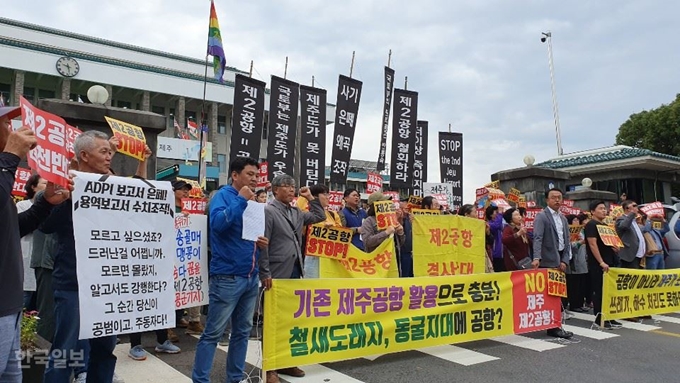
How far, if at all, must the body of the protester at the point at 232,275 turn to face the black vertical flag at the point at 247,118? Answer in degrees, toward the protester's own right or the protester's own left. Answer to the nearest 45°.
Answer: approximately 135° to the protester's own left

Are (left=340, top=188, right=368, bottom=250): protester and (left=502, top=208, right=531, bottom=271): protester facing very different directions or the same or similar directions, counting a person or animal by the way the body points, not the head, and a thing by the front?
same or similar directions

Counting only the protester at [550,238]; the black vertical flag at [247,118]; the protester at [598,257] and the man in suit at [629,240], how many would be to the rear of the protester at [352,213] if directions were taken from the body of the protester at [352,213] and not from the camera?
1

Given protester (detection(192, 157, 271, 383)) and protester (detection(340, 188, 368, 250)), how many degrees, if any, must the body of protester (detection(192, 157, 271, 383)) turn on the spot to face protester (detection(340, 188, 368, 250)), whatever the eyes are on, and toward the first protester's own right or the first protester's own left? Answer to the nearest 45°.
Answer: approximately 90° to the first protester's own left

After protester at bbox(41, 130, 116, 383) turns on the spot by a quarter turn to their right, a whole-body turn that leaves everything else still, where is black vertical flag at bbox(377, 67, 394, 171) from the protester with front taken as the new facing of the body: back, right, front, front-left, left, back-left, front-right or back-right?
back

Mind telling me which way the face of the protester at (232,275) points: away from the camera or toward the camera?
toward the camera

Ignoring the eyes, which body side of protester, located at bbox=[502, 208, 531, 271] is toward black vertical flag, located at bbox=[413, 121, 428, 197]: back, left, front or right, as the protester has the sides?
back

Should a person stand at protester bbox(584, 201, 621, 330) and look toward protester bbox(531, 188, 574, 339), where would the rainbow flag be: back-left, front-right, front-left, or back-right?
front-right

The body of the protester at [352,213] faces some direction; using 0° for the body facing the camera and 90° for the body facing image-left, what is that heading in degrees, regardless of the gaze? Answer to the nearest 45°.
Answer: approximately 315°

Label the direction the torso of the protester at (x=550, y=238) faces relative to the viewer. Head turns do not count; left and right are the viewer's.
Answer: facing the viewer and to the right of the viewer

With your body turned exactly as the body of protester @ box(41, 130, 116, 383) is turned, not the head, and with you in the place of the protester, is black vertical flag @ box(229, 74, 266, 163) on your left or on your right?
on your left

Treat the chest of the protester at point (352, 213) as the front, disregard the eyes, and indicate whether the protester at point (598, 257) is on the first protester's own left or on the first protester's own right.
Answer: on the first protester's own left
